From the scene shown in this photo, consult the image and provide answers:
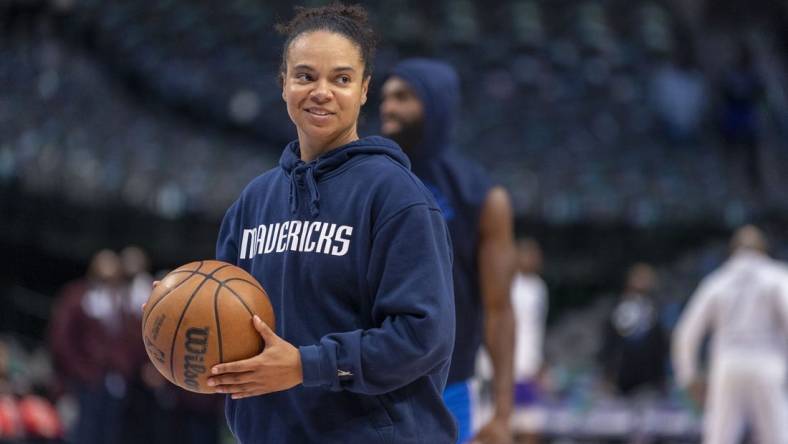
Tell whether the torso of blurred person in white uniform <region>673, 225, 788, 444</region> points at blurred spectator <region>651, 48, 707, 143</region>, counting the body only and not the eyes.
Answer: yes

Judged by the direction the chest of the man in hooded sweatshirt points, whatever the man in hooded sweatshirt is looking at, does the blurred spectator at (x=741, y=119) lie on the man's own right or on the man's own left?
on the man's own right

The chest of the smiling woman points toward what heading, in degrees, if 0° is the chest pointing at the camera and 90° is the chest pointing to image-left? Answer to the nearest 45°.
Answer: approximately 45°

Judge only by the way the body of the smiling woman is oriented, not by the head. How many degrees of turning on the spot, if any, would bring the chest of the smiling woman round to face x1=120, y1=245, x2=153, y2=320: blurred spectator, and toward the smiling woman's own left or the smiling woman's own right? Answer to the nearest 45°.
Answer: approximately 135° to the smiling woman's own right

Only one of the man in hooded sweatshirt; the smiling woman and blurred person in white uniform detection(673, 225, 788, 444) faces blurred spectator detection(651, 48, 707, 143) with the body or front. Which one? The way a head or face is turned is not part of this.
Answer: the blurred person in white uniform

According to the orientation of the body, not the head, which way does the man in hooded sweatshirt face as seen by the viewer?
to the viewer's left
